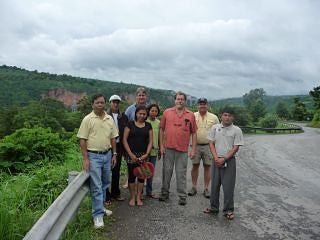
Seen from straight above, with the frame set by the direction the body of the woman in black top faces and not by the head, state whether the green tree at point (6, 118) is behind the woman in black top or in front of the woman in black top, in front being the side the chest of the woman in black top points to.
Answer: behind

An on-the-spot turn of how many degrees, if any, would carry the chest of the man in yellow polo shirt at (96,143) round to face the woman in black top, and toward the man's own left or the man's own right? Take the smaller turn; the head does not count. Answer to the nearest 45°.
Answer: approximately 135° to the man's own left

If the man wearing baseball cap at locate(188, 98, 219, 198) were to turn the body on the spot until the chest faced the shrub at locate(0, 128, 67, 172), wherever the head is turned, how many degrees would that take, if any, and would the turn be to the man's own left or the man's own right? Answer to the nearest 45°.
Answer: approximately 90° to the man's own right

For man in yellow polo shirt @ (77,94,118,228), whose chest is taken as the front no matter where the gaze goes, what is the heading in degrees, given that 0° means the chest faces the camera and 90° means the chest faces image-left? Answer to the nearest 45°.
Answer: approximately 0°

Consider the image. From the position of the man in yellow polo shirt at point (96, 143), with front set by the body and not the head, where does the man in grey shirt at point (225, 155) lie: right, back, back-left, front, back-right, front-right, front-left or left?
left

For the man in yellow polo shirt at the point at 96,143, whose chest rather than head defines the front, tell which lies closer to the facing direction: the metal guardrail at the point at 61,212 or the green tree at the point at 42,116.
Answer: the metal guardrail

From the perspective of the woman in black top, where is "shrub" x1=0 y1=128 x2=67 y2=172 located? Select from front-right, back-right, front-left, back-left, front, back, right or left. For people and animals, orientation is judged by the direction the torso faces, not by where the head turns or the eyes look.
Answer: back-right

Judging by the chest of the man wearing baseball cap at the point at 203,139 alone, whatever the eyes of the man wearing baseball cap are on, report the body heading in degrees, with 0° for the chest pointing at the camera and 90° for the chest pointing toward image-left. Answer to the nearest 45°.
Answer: approximately 0°

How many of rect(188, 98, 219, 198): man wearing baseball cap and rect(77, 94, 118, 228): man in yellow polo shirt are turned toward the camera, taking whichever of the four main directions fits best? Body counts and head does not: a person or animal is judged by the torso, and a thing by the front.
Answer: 2

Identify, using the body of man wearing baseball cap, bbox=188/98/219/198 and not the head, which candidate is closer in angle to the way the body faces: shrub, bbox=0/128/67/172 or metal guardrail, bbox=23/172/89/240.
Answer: the metal guardrail

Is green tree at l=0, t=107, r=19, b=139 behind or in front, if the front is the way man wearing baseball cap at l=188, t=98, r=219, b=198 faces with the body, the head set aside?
behind

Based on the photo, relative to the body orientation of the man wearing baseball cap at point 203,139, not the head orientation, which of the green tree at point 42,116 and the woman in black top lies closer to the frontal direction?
the woman in black top

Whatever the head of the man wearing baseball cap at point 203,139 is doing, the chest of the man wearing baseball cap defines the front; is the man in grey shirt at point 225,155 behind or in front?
in front
